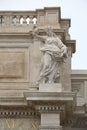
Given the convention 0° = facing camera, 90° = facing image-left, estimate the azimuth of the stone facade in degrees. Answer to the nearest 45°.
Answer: approximately 0°
